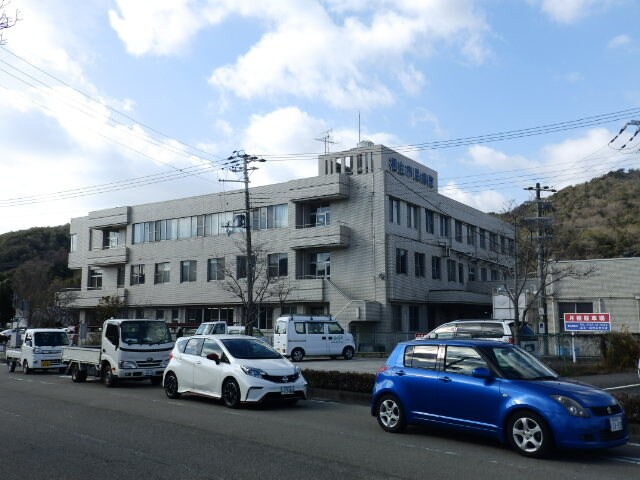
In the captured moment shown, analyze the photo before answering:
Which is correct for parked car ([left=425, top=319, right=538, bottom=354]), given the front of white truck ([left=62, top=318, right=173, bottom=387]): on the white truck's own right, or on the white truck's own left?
on the white truck's own left

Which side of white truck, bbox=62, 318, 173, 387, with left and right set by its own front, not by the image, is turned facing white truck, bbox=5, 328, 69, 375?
back

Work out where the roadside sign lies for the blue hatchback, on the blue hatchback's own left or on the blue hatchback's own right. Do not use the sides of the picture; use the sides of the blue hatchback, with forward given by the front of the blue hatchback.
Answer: on the blue hatchback's own left

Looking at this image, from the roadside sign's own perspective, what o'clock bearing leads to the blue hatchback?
The blue hatchback is roughly at 12 o'clock from the roadside sign.

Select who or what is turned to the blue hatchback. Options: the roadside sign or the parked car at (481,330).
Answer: the roadside sign

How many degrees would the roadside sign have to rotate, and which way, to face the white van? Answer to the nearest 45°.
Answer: approximately 90° to its right

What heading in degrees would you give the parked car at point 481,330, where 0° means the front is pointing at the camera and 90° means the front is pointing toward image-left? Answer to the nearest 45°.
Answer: approximately 90°

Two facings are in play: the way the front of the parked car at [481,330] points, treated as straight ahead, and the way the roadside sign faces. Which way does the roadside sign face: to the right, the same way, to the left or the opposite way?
to the left

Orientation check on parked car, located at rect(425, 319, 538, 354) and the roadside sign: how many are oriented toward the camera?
1

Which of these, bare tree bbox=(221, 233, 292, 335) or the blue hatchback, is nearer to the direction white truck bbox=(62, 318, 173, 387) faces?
the blue hatchback

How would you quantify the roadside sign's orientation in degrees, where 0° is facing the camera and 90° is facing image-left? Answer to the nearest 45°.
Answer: approximately 0°

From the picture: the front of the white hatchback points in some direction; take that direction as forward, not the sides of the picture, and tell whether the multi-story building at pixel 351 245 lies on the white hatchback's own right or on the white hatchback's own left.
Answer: on the white hatchback's own left

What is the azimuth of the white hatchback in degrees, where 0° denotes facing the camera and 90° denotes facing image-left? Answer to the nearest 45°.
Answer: approximately 315°

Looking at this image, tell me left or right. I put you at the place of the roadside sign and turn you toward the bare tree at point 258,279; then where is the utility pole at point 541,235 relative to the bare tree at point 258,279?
right

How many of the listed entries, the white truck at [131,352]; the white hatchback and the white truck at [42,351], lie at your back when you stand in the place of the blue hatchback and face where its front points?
3
